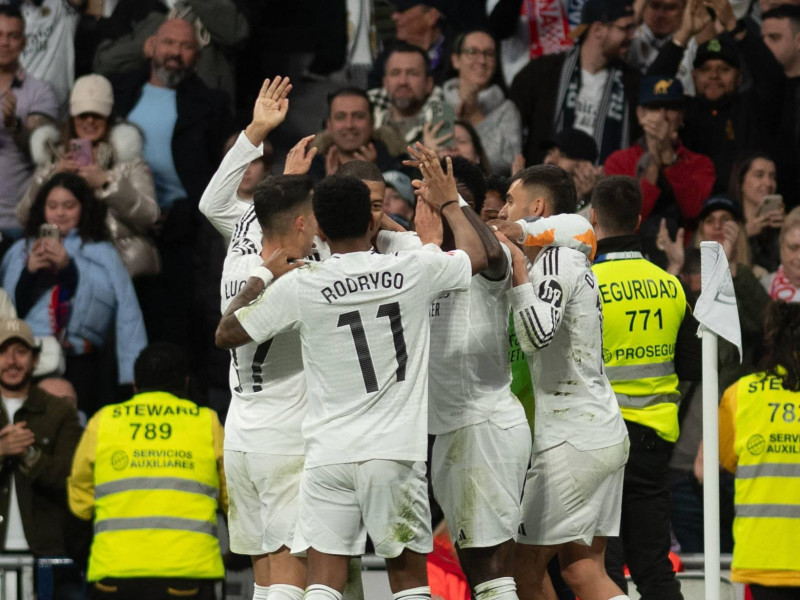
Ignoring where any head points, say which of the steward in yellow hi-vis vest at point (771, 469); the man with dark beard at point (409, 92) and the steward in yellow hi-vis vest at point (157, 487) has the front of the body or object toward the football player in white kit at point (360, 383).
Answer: the man with dark beard

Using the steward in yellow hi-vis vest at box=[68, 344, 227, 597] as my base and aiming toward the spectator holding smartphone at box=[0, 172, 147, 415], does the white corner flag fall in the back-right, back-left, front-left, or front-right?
back-right

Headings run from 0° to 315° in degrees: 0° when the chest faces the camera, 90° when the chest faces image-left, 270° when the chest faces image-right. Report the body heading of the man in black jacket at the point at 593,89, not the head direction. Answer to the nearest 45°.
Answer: approximately 315°

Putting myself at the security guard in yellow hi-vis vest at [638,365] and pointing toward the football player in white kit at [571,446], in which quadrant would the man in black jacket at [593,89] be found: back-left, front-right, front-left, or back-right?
back-right

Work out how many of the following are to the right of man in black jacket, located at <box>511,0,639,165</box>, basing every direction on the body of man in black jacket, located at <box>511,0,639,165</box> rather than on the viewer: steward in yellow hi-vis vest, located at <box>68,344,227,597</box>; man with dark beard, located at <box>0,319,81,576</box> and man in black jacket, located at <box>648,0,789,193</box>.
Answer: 2

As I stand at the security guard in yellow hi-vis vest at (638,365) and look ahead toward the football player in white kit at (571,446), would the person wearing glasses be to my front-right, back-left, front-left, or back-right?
back-right

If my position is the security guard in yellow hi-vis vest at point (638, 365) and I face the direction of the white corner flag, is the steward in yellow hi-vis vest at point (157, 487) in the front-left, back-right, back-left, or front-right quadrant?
back-right

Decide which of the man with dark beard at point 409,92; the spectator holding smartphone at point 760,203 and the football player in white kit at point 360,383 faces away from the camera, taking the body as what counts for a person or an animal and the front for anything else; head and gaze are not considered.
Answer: the football player in white kit

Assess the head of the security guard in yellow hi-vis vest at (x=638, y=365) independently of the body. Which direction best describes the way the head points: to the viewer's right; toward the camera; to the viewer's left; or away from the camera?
away from the camera

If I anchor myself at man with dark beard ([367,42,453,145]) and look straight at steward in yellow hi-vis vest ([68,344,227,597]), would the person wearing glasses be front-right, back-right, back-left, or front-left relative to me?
back-left

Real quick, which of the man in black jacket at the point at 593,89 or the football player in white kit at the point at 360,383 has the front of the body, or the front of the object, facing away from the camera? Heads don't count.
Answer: the football player in white kit

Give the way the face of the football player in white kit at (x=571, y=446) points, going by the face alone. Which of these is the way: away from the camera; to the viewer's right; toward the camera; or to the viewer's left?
to the viewer's left
